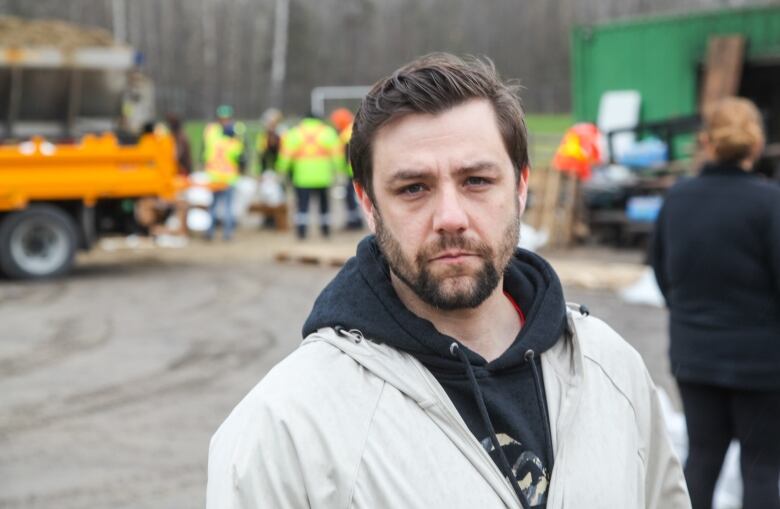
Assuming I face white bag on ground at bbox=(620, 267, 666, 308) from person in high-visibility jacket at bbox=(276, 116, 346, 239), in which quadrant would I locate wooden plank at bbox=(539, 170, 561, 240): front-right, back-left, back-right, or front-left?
front-left

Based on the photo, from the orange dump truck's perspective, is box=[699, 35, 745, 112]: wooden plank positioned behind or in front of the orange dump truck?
behind

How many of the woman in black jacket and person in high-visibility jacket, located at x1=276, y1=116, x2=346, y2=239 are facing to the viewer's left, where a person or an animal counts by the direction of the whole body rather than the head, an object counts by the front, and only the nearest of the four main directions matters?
0

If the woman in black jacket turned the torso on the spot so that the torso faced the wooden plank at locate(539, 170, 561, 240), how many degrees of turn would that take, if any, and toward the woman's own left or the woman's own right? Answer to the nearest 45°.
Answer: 0° — they already face it

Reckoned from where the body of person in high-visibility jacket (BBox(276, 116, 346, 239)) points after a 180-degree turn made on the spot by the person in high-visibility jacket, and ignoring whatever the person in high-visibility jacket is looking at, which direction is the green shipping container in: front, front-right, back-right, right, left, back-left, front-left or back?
left

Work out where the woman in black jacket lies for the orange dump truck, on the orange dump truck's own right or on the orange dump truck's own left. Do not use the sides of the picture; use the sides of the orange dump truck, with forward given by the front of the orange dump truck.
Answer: on the orange dump truck's own left

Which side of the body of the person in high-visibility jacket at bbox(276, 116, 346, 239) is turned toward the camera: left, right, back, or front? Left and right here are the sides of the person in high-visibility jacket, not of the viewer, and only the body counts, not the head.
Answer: back

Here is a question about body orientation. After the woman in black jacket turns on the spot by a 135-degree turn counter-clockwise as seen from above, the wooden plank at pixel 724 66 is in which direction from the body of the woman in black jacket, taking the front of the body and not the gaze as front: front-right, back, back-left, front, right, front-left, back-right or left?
back-right

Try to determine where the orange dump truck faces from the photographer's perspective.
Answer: facing to the left of the viewer

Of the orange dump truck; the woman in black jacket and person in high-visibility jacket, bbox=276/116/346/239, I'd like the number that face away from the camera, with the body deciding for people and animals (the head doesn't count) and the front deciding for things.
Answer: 2

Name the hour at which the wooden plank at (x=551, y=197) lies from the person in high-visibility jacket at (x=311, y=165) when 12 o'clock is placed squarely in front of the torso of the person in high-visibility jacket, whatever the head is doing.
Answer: The wooden plank is roughly at 4 o'clock from the person in high-visibility jacket.

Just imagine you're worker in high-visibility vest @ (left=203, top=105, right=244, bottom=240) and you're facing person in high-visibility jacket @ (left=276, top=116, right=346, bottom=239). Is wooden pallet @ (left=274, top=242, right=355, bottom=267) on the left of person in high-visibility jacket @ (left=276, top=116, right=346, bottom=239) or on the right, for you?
right

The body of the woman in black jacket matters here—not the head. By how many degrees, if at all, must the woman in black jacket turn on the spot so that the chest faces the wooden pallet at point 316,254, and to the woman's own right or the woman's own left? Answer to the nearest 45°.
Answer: approximately 45° to the woman's own left

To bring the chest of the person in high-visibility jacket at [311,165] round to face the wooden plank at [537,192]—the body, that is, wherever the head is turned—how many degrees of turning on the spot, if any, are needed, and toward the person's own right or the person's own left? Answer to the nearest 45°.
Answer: approximately 135° to the person's own right

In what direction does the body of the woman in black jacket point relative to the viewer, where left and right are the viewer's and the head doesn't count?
facing away from the viewer

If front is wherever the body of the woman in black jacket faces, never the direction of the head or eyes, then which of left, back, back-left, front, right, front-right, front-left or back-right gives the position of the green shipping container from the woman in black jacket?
front

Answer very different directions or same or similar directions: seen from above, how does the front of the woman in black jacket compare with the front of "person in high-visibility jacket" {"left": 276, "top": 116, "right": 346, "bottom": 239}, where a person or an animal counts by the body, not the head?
same or similar directions

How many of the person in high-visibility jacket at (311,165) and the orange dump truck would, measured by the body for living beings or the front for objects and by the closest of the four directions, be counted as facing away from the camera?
1

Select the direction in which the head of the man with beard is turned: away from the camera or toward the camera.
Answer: toward the camera
